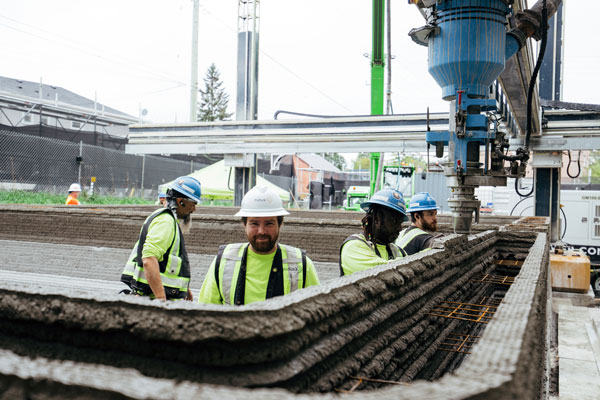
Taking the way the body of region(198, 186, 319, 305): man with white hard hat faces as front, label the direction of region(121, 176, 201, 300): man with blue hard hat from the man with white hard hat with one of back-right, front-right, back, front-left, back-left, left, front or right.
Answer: back-right

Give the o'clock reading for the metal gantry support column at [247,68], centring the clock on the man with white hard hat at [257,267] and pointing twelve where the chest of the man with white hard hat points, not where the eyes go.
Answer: The metal gantry support column is roughly at 6 o'clock from the man with white hard hat.

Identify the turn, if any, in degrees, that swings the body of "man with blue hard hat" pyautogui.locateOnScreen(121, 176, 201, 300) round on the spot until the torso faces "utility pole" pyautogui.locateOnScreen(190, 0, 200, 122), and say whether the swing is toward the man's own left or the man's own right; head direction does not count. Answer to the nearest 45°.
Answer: approximately 90° to the man's own left

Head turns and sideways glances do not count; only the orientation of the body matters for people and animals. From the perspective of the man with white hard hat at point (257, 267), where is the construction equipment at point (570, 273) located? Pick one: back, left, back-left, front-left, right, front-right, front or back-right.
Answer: back-left

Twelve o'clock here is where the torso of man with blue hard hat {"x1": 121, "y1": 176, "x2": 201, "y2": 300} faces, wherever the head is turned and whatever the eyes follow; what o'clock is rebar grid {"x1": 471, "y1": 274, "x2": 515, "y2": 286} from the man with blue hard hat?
The rebar grid is roughly at 12 o'clock from the man with blue hard hat.

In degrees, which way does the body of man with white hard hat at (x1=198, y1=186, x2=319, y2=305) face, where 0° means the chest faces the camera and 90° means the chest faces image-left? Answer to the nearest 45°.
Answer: approximately 0°

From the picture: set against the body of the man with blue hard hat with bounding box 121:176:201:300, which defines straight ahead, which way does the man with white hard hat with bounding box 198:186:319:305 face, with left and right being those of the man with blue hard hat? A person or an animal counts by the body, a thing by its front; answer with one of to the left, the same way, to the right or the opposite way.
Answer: to the right

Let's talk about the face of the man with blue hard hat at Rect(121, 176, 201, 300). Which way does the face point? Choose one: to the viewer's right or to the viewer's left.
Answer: to the viewer's right

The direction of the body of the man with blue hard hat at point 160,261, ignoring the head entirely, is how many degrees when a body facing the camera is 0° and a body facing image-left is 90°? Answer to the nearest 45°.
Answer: approximately 270°

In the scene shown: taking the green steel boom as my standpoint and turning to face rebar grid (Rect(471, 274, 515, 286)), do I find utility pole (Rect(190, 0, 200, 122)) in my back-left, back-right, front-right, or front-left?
back-right

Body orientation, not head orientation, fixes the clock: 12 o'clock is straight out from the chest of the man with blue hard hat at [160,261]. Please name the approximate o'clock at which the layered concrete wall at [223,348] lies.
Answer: The layered concrete wall is roughly at 3 o'clock from the man with blue hard hat.

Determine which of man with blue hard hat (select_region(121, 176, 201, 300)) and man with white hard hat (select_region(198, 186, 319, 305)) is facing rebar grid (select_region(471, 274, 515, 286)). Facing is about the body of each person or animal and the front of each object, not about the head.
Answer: the man with blue hard hat

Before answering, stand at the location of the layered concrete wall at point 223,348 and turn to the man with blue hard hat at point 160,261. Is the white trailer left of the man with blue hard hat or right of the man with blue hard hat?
right

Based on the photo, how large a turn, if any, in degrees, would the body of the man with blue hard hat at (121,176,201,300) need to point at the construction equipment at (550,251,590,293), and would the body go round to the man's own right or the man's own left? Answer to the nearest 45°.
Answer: approximately 45° to the man's own left

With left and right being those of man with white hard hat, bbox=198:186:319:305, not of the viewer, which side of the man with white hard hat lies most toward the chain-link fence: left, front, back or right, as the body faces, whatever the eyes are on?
back

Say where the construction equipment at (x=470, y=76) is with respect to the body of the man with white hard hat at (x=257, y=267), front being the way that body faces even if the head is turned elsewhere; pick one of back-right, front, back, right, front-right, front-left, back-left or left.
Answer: back-left
